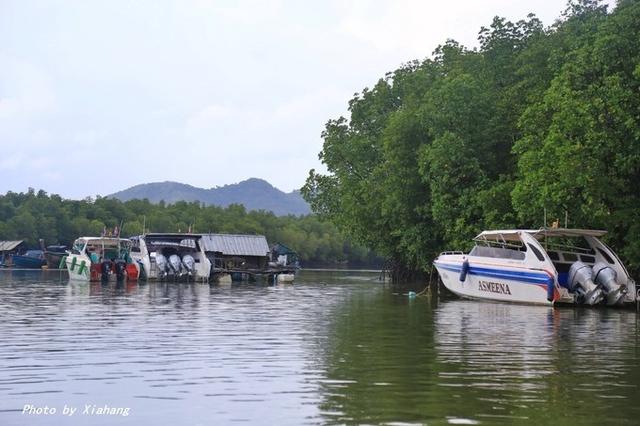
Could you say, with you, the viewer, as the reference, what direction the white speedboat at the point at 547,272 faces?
facing away from the viewer and to the left of the viewer
